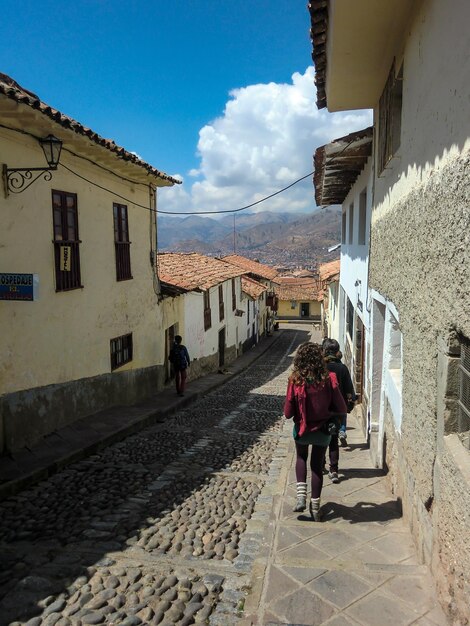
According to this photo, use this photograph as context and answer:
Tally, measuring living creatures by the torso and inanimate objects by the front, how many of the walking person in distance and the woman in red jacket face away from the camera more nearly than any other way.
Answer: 2

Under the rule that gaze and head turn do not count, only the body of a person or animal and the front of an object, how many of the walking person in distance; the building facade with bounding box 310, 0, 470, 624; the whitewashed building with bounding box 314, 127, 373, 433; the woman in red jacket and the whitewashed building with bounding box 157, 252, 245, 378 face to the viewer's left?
2

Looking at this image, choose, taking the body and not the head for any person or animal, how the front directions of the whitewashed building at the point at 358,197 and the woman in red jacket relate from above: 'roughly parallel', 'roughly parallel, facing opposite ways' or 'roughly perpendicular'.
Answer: roughly perpendicular

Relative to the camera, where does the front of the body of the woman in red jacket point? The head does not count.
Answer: away from the camera

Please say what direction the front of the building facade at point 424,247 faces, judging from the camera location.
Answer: facing to the left of the viewer

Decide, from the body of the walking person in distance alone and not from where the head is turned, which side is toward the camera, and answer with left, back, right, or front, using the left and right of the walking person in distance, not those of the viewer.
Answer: back

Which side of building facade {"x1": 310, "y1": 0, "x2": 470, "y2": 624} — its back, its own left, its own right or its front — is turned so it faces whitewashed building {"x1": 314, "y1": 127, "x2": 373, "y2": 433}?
right

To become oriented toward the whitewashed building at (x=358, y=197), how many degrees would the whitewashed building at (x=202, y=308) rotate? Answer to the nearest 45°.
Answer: approximately 45° to its right

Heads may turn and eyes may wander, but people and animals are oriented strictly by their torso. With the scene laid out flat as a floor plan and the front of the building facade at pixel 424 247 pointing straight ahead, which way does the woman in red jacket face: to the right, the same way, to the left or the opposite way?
to the right

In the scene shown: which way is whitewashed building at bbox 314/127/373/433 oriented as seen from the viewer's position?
to the viewer's left

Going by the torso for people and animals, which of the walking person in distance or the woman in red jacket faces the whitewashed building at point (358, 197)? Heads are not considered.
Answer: the woman in red jacket

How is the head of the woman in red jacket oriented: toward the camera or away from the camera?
away from the camera
